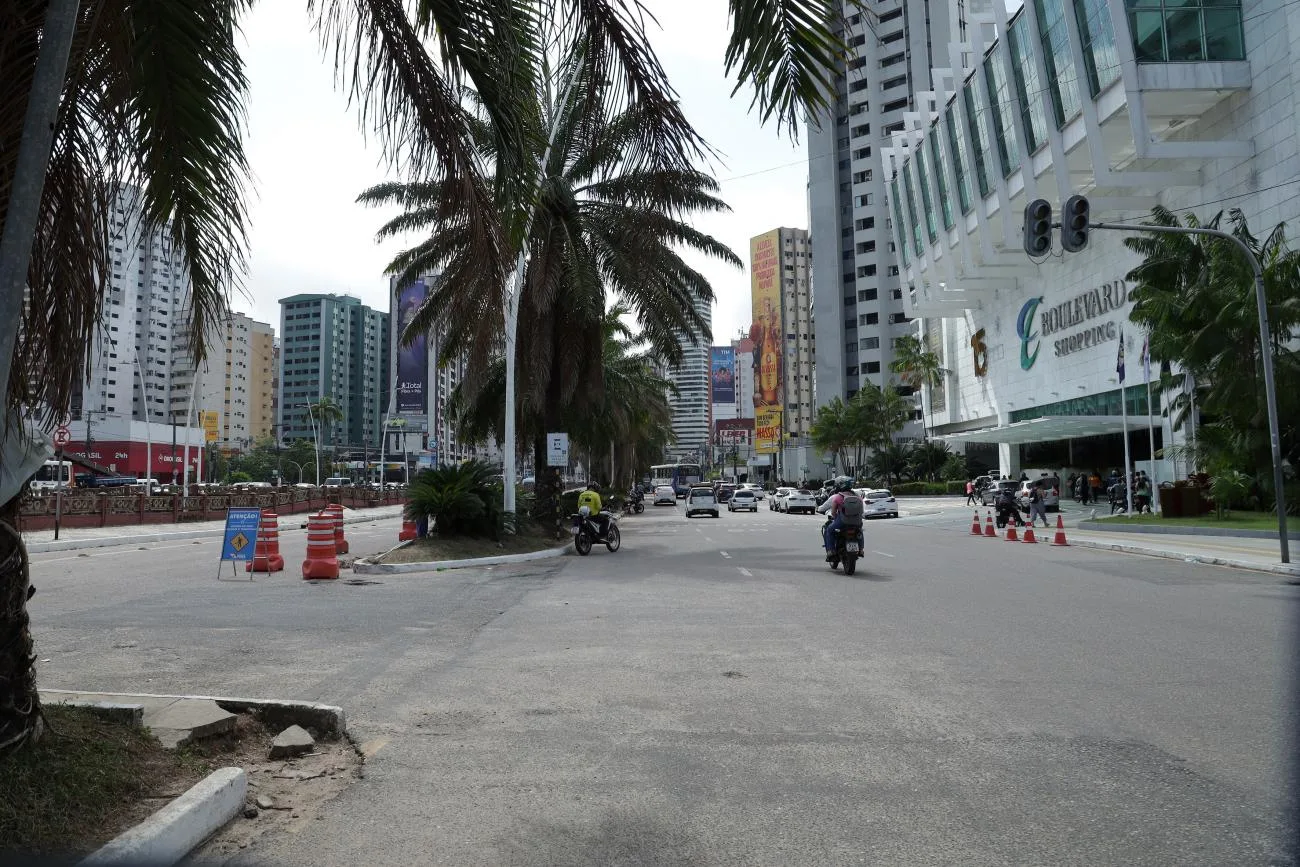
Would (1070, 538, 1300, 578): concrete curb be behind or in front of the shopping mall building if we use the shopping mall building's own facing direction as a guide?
in front

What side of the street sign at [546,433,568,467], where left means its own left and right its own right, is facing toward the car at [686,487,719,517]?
back

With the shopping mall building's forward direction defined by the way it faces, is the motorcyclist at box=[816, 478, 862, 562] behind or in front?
in front

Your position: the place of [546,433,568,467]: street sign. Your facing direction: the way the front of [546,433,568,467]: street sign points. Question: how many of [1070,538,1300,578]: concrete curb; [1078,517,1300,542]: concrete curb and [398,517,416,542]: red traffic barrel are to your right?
1

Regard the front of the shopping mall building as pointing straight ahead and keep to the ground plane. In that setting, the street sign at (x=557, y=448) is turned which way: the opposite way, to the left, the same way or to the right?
to the left

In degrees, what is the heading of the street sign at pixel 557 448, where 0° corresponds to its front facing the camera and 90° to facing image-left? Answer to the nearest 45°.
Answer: approximately 0°

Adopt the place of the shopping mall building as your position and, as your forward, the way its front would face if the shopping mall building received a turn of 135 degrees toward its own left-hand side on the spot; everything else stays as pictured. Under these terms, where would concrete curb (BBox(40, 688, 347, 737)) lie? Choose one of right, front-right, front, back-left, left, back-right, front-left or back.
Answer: right

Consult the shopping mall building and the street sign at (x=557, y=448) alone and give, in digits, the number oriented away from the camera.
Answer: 0

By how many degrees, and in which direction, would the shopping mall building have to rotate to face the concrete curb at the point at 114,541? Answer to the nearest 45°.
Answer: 0° — it already faces it

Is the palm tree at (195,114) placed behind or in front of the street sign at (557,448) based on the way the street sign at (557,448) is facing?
in front

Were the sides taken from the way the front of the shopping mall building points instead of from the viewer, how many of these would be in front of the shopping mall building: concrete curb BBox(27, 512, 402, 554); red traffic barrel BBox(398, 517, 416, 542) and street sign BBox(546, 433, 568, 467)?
3

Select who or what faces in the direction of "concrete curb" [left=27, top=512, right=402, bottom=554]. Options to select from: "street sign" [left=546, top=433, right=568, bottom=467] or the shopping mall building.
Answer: the shopping mall building

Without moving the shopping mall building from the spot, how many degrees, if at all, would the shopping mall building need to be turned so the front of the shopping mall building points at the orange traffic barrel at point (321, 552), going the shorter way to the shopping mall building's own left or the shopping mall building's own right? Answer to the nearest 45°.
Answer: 0° — it already faces it
